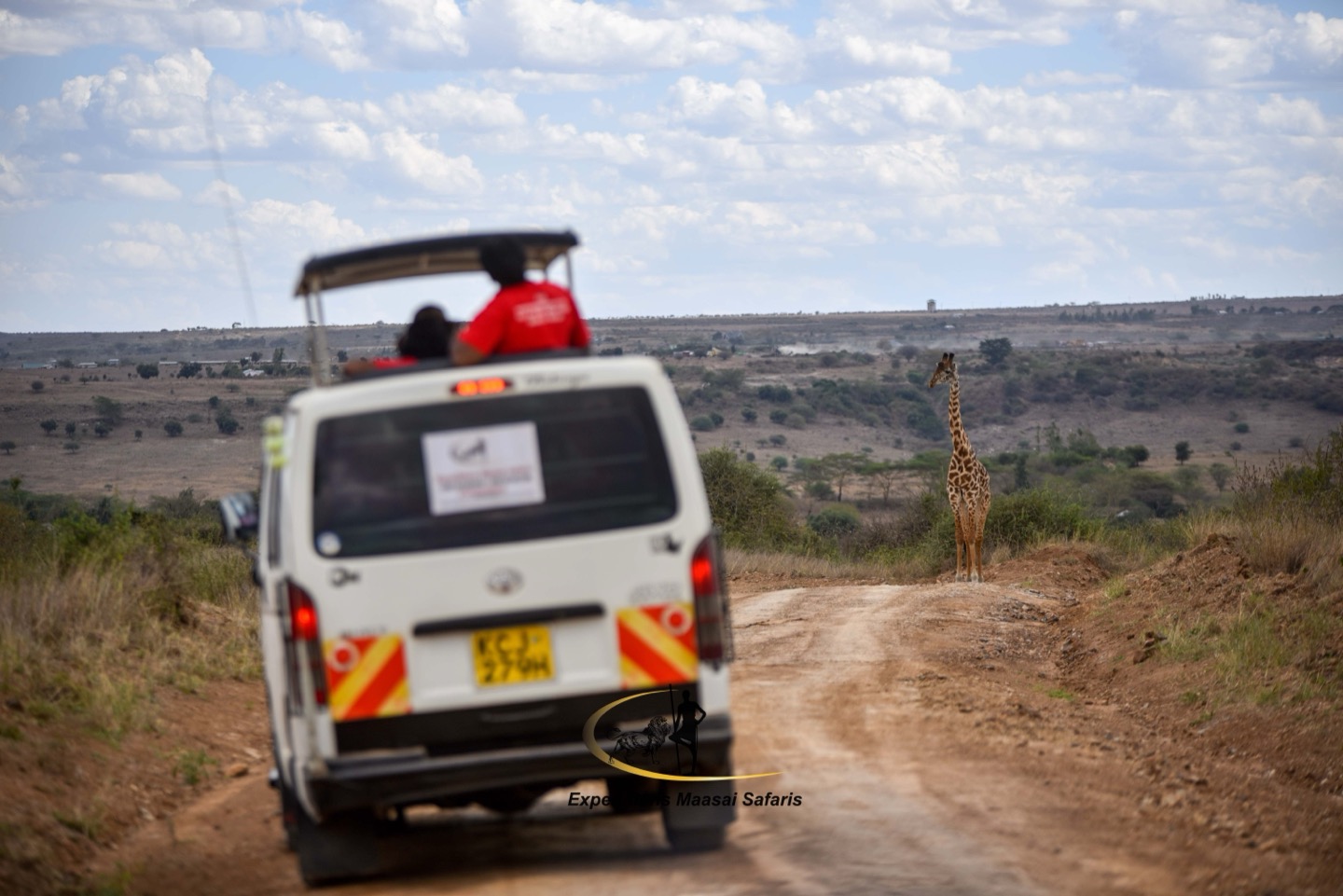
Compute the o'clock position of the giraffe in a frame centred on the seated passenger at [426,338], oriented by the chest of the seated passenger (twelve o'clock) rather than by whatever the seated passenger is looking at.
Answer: The giraffe is roughly at 1 o'clock from the seated passenger.

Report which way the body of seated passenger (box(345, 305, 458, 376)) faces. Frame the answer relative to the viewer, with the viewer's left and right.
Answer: facing away from the viewer

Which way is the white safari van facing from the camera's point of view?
away from the camera

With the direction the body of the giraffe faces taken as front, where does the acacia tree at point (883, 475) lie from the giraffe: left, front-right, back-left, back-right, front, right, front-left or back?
back-right

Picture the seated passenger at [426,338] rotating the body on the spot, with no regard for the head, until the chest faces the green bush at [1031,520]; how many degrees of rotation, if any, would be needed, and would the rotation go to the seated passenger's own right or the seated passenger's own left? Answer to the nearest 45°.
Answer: approximately 45° to the seated passenger's own right

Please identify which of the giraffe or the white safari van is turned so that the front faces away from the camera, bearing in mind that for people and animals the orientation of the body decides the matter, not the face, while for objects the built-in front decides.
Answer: the white safari van

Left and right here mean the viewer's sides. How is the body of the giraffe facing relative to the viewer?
facing the viewer and to the left of the viewer

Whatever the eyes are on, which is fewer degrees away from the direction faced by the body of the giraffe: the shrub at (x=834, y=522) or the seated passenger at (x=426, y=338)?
the seated passenger

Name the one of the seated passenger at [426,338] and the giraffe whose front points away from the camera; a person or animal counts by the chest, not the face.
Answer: the seated passenger

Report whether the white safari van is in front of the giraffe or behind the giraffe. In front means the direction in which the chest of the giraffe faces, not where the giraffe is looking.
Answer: in front

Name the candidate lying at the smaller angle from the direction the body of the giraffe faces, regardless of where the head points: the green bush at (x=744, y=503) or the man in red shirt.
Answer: the man in red shirt

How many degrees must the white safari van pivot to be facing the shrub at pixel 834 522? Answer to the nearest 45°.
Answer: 0° — it already faces it

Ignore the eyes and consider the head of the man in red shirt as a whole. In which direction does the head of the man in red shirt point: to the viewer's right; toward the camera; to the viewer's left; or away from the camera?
away from the camera

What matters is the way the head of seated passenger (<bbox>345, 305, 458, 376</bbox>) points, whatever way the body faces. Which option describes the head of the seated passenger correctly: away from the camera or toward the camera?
away from the camera

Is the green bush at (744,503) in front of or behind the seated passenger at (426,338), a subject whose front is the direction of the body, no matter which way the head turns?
in front

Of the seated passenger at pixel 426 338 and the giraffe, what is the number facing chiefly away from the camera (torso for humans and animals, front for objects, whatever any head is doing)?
1
